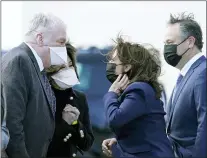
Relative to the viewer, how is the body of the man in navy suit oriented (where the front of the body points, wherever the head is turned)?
to the viewer's left

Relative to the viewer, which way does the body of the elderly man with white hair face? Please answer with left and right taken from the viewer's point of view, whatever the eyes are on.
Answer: facing to the right of the viewer

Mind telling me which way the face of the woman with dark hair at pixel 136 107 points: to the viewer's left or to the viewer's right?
to the viewer's left

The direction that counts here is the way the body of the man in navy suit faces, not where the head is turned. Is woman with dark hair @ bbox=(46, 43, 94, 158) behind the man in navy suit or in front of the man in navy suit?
in front

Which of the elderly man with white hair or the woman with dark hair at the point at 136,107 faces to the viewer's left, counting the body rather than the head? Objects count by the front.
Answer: the woman with dark hair

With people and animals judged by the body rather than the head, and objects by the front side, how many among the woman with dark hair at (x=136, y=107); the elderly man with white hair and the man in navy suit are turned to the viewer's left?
2

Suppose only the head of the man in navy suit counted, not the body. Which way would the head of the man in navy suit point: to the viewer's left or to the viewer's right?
to the viewer's left

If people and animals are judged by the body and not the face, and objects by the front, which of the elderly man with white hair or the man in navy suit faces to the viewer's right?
the elderly man with white hair

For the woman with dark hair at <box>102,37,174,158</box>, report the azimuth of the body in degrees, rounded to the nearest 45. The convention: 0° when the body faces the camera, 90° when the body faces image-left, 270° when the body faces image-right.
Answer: approximately 90°
